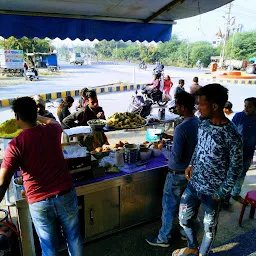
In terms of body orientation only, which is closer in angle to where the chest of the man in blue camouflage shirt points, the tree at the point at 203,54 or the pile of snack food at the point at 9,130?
the pile of snack food

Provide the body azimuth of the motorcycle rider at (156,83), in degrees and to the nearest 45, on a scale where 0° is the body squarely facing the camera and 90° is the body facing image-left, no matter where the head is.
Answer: approximately 90°

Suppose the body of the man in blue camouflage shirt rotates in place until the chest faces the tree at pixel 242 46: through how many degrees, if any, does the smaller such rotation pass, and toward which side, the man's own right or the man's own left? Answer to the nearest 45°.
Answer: approximately 135° to the man's own right

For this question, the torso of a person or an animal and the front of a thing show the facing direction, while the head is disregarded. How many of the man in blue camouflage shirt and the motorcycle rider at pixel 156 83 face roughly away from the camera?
0

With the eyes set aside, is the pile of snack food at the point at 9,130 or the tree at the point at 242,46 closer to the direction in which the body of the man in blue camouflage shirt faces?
the pile of snack food

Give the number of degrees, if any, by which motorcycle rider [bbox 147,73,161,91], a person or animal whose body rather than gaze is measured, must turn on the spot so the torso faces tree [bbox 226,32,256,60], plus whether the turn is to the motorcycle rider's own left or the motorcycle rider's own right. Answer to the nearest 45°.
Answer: approximately 135° to the motorcycle rider's own right

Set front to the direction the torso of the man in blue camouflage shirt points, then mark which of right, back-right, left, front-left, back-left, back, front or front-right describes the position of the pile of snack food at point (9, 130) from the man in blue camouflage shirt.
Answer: front-right

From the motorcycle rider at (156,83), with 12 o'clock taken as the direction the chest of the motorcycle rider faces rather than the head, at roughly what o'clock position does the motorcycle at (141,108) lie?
The motorcycle is roughly at 9 o'clock from the motorcycle rider.

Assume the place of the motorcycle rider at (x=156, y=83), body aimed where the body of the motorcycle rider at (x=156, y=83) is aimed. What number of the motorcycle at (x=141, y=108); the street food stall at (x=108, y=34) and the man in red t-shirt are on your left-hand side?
3

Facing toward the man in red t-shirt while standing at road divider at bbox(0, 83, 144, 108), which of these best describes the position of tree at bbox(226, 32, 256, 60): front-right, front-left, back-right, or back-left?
back-left

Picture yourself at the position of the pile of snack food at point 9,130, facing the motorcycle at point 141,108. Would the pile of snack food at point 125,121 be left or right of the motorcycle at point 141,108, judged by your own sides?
right

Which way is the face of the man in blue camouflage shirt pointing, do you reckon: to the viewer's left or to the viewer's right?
to the viewer's left

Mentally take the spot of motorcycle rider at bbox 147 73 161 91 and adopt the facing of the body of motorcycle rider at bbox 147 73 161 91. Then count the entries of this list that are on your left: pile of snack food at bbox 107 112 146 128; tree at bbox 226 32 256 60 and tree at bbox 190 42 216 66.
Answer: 1

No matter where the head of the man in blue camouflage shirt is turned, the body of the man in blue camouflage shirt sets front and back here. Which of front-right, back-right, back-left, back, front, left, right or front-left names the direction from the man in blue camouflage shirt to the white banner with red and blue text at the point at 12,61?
right

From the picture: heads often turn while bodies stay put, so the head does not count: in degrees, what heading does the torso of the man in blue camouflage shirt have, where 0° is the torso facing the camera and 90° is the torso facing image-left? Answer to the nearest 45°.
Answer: approximately 45°
